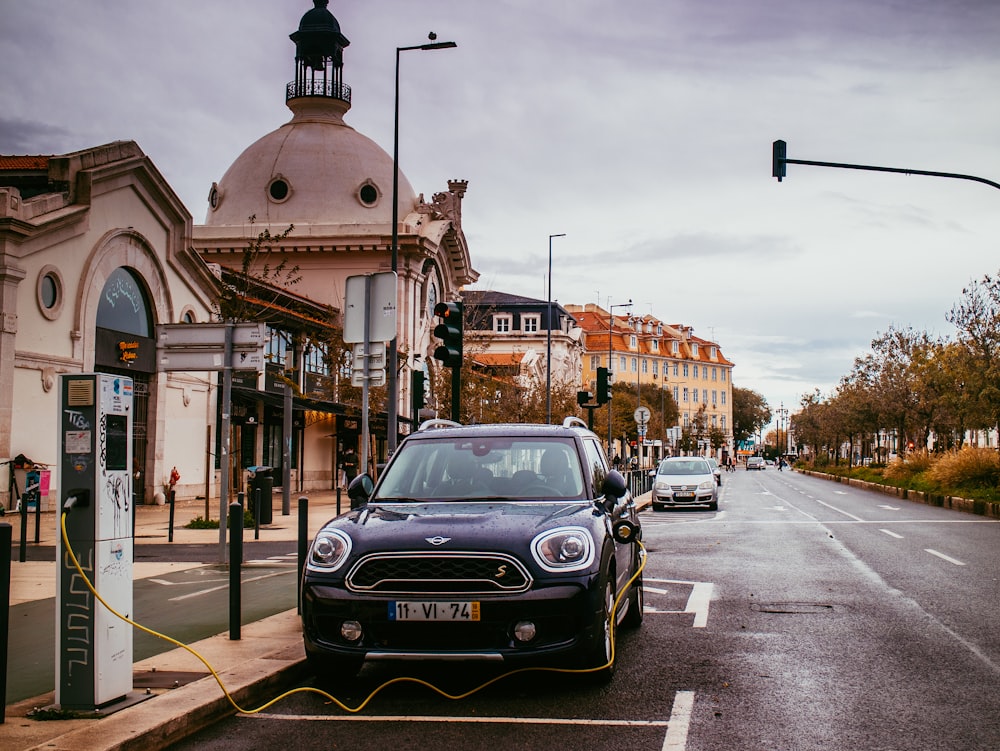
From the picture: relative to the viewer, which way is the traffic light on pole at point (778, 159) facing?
away from the camera

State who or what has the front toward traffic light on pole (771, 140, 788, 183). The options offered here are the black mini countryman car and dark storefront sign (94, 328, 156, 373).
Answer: the dark storefront sign

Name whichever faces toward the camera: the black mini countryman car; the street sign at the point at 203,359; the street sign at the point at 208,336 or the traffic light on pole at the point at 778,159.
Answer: the black mini countryman car

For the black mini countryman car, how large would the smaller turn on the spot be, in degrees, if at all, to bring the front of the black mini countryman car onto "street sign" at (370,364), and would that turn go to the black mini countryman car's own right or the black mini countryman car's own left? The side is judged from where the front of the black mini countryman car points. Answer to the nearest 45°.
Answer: approximately 180°

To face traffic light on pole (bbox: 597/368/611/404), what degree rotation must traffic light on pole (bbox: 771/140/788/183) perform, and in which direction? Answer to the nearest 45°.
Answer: approximately 45° to its left

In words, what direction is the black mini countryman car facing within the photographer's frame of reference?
facing the viewer

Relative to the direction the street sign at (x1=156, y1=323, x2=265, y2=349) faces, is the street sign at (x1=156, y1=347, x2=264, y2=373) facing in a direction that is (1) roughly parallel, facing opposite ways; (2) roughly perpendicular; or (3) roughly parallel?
roughly parallel

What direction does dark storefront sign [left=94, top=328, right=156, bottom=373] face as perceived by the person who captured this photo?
facing the viewer and to the right of the viewer

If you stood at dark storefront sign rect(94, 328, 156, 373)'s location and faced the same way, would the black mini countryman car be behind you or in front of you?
in front
